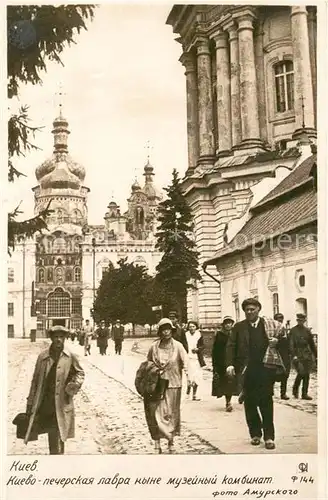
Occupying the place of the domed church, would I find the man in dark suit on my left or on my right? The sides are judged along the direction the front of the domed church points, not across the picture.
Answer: on my left

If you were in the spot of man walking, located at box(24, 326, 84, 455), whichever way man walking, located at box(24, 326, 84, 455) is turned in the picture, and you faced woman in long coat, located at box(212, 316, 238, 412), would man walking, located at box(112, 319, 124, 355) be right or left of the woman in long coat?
left

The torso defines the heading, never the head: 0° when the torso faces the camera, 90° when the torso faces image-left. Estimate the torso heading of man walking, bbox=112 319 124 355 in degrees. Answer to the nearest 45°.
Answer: approximately 0°

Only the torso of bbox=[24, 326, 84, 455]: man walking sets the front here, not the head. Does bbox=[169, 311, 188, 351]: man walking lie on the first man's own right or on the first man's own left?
on the first man's own left

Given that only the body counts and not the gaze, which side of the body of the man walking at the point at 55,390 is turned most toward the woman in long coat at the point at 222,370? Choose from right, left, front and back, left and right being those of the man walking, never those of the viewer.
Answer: left

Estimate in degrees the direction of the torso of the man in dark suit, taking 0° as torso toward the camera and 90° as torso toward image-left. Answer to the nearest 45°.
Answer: approximately 0°
